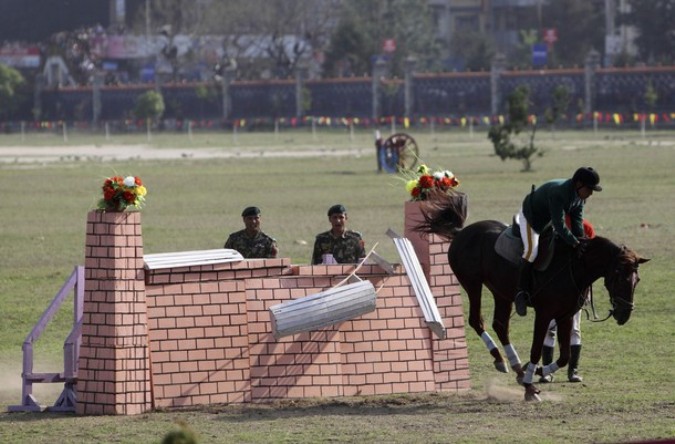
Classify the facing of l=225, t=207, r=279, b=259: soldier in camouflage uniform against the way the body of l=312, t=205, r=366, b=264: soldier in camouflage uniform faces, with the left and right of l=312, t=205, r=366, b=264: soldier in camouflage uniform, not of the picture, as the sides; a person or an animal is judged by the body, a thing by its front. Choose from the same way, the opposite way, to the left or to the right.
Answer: the same way

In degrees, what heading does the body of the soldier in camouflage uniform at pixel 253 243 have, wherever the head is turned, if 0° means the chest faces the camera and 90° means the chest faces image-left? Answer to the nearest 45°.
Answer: approximately 0°

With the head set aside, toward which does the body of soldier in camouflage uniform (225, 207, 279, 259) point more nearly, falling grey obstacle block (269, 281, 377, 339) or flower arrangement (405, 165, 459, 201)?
the falling grey obstacle block

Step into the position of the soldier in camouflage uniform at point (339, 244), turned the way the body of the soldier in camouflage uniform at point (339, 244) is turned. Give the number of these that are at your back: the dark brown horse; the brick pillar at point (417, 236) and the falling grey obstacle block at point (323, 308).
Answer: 0

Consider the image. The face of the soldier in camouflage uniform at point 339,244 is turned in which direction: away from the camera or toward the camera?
toward the camera

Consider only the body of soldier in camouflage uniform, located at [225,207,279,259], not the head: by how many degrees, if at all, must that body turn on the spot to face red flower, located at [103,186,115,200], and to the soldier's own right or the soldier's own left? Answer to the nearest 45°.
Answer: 0° — they already face it

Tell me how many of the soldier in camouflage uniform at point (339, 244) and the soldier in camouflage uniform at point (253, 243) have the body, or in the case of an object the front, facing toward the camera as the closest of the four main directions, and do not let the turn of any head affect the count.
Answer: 2

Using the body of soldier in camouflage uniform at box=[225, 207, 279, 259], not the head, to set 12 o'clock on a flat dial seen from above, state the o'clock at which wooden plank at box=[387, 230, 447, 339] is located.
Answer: The wooden plank is roughly at 11 o'clock from the soldier in camouflage uniform.

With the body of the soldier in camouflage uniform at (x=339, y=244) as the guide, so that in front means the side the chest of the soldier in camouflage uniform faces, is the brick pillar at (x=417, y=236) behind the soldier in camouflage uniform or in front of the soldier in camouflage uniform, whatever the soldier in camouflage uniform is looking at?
in front

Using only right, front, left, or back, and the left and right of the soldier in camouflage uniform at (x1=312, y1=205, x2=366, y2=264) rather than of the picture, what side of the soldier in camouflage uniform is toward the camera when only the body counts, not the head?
front

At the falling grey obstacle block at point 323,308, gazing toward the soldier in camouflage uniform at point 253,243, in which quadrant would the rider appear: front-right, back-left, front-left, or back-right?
back-right

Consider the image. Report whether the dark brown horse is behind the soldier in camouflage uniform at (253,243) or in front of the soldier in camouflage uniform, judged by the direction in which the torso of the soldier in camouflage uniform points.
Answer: in front

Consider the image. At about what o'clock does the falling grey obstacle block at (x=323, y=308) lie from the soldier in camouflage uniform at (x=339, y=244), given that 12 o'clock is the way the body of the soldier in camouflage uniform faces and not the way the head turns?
The falling grey obstacle block is roughly at 12 o'clock from the soldier in camouflage uniform.

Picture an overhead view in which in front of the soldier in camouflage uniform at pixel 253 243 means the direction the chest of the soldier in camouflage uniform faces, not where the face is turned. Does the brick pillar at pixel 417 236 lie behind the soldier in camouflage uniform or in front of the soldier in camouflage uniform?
in front
